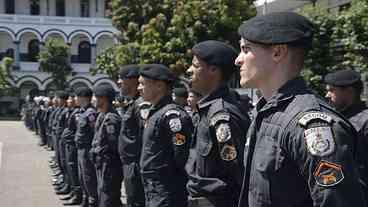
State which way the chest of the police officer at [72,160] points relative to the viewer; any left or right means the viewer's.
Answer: facing to the left of the viewer

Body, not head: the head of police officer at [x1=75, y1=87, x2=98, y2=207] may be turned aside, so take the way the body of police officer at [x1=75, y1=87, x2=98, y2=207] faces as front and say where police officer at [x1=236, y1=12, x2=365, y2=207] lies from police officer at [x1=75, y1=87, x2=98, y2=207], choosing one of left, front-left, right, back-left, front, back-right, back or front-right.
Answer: front-left

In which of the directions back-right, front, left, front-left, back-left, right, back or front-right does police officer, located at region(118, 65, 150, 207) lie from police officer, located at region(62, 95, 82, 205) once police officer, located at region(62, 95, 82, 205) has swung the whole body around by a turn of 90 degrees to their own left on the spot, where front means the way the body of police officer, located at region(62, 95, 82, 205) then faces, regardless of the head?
front

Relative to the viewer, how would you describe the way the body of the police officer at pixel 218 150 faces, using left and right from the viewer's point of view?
facing to the left of the viewer

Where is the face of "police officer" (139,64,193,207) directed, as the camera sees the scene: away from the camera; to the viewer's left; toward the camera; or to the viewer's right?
to the viewer's left

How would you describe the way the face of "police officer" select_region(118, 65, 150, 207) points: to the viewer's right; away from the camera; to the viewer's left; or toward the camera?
to the viewer's left

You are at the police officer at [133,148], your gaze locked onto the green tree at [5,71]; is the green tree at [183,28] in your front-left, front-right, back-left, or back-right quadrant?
front-right

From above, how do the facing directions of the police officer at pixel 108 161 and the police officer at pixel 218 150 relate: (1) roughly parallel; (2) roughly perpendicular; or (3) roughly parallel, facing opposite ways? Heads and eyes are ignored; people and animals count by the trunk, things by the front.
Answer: roughly parallel

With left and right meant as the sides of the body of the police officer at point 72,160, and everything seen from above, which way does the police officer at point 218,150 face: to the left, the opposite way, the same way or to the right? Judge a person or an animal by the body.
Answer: the same way

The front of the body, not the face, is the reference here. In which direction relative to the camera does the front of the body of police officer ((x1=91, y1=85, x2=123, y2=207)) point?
to the viewer's left

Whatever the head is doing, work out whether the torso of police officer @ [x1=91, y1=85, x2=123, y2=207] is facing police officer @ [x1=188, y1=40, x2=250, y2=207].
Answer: no

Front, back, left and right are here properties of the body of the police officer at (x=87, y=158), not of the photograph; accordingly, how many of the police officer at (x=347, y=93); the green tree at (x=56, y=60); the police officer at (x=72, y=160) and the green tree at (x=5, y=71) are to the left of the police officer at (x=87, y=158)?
1

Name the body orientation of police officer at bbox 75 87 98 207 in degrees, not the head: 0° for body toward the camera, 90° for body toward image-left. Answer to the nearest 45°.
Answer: approximately 45°

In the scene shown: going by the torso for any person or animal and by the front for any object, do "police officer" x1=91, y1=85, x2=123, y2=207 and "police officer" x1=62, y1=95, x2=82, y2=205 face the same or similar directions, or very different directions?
same or similar directions
